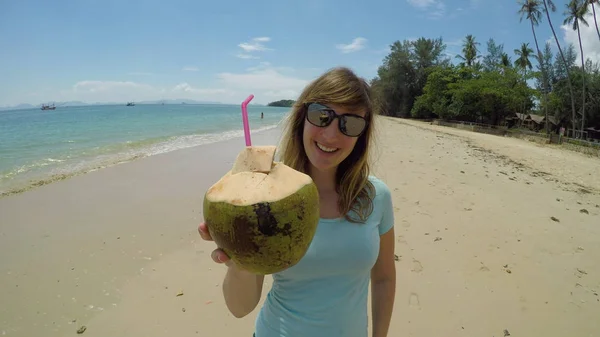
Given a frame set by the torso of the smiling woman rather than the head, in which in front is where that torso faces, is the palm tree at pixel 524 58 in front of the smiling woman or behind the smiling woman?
behind

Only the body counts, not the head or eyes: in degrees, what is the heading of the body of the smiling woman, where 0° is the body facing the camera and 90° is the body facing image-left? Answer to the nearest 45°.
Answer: approximately 0°

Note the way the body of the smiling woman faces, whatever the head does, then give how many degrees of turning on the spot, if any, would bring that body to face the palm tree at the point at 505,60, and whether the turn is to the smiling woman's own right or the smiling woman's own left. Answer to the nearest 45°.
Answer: approximately 135° to the smiling woman's own left
